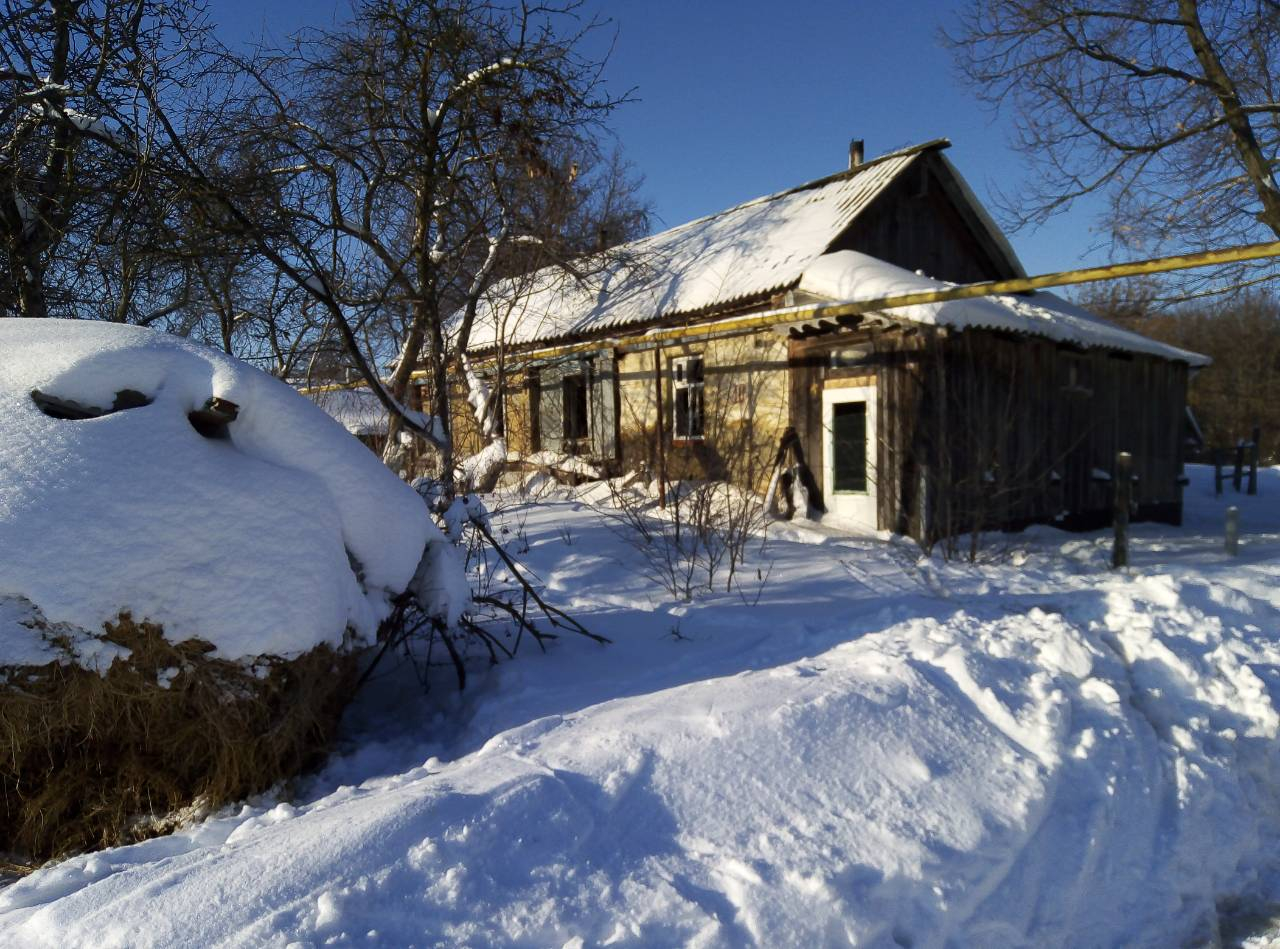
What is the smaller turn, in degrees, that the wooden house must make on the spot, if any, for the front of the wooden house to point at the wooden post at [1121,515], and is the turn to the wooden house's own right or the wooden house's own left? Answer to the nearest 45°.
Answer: approximately 90° to the wooden house's own left

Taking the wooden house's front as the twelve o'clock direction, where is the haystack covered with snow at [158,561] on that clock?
The haystack covered with snow is roughly at 11 o'clock from the wooden house.

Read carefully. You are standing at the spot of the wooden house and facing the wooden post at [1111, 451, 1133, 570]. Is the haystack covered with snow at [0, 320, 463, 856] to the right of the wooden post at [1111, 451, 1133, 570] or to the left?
right

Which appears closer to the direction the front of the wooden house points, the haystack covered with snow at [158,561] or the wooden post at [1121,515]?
the haystack covered with snow

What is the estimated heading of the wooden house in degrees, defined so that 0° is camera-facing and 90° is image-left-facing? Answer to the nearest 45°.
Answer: approximately 45°
